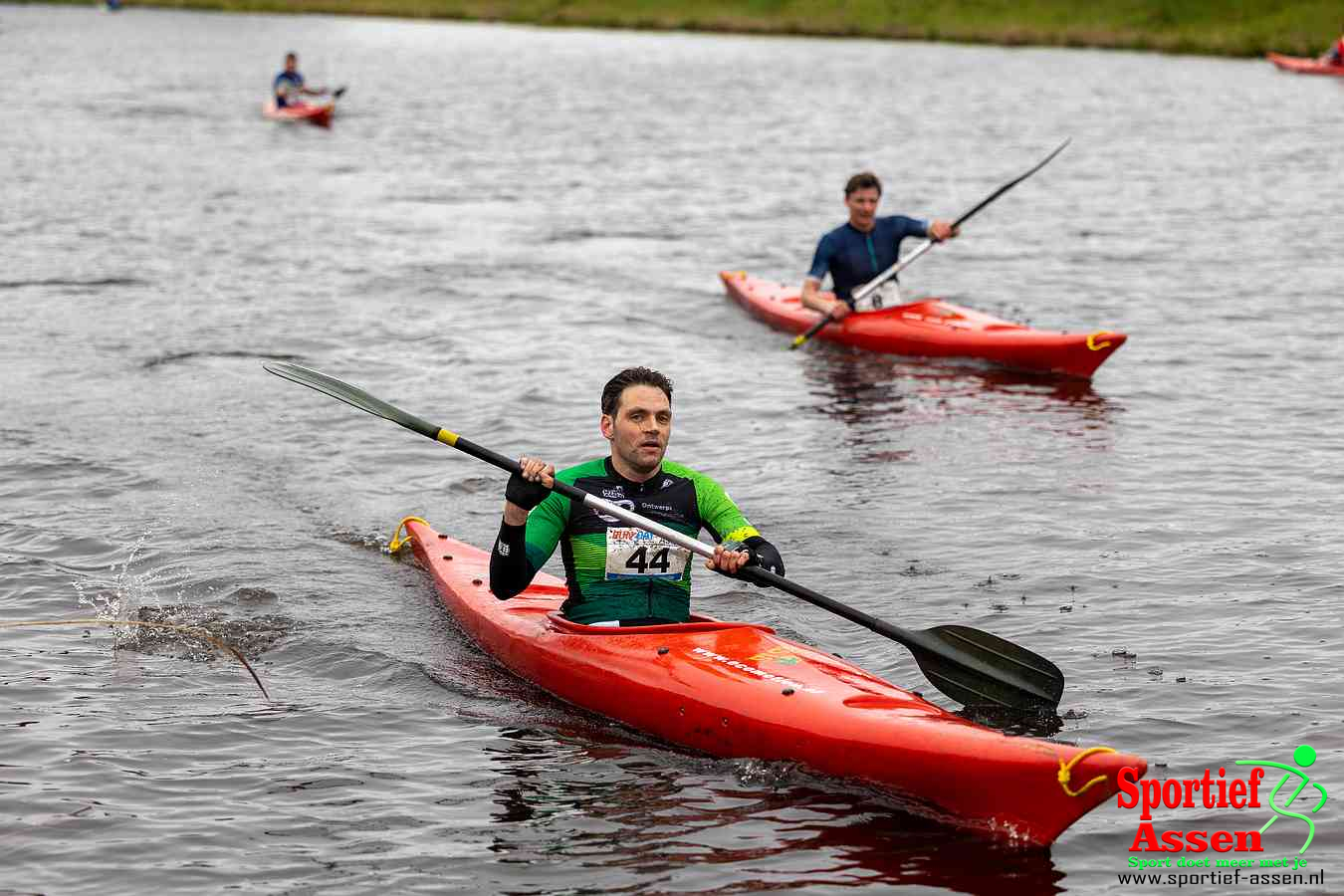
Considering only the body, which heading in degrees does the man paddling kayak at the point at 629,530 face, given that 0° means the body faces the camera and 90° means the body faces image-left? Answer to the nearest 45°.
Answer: approximately 315°

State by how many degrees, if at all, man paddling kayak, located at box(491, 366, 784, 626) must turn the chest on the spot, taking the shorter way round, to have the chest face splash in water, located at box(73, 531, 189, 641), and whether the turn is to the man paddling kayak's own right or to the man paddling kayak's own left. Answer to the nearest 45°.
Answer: approximately 180°

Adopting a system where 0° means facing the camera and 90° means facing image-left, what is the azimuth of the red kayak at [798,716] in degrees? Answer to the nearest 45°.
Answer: approximately 315°

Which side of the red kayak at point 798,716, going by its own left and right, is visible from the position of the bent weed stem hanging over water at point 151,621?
back

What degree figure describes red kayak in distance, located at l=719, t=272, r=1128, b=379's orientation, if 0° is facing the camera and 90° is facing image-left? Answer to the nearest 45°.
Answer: approximately 315°
